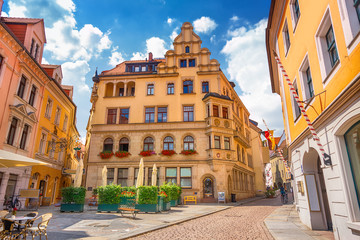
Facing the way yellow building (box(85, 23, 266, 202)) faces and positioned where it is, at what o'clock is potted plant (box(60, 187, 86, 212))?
The potted plant is roughly at 1 o'clock from the yellow building.

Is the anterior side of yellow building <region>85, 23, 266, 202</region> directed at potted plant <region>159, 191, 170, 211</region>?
yes

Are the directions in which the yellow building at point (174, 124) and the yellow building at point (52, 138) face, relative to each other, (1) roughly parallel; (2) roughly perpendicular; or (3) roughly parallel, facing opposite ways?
roughly perpendicular

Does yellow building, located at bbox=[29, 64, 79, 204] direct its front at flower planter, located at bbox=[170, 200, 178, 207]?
yes

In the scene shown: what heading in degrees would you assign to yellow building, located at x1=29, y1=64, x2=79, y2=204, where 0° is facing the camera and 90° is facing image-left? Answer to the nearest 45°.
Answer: approximately 315°

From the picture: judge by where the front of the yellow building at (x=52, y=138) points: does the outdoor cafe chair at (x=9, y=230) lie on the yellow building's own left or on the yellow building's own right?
on the yellow building's own right

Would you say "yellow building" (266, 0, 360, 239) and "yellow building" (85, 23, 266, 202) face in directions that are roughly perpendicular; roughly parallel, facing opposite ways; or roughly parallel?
roughly perpendicular

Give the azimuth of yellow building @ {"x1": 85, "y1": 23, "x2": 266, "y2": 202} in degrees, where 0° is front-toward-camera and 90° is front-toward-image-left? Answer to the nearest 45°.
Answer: approximately 0°

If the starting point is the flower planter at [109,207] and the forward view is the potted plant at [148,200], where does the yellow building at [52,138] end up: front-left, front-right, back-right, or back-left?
back-left

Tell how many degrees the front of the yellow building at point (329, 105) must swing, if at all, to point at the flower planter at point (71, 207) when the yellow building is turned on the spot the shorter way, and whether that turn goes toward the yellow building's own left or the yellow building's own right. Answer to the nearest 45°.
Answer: approximately 45° to the yellow building's own right
